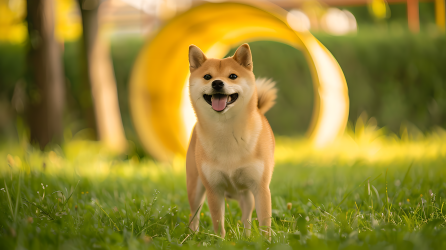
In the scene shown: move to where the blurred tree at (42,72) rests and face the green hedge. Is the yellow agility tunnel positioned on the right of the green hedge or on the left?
right

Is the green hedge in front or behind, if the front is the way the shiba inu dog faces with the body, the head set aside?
behind

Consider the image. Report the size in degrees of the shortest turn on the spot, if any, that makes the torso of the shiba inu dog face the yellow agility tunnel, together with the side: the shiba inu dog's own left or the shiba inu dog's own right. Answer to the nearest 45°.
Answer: approximately 180°

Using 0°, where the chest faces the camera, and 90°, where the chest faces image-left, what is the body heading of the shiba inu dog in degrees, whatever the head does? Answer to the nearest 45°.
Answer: approximately 0°

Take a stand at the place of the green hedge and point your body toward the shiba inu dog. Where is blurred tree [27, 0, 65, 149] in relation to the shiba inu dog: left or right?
right

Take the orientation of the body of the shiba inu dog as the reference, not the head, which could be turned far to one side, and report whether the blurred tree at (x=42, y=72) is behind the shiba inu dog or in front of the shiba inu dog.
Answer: behind
